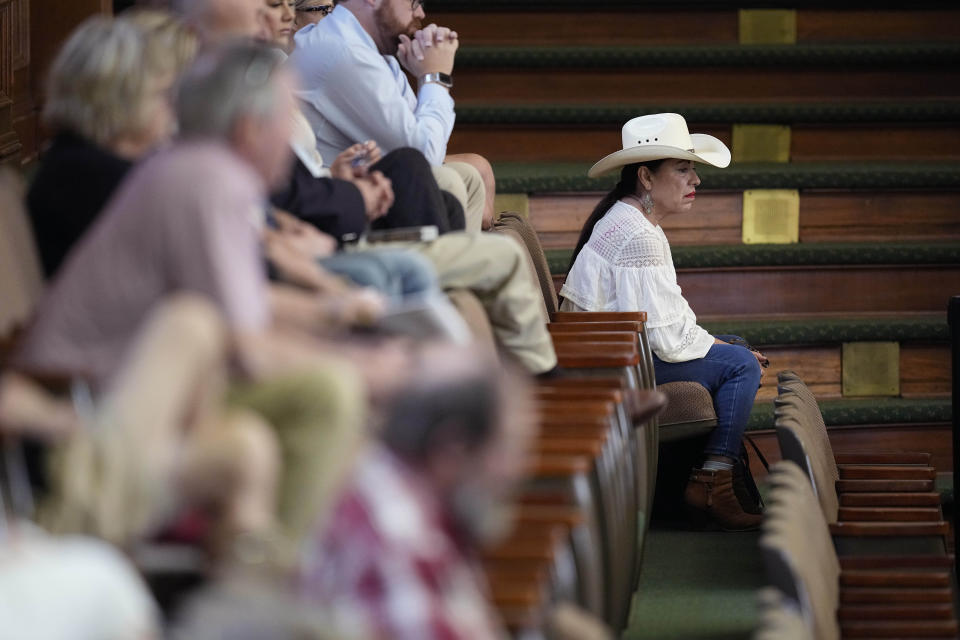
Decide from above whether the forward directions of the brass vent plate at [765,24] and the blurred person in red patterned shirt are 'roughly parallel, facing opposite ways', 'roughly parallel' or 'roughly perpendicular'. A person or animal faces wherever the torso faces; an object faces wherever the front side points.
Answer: roughly perpendicular

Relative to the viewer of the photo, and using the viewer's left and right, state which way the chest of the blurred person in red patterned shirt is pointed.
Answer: facing to the right of the viewer

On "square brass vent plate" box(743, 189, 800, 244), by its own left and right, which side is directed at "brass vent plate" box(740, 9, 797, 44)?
back

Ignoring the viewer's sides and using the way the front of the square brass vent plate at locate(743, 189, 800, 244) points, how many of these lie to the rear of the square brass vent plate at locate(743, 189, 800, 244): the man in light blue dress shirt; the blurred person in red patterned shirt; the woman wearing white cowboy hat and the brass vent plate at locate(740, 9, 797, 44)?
1

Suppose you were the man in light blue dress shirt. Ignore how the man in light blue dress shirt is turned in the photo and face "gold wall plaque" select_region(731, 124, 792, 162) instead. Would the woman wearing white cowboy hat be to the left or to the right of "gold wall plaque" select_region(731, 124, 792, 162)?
right

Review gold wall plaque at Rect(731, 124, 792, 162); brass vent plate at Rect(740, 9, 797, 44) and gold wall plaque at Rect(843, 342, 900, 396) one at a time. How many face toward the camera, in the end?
3

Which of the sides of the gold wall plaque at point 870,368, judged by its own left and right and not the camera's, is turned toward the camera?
front

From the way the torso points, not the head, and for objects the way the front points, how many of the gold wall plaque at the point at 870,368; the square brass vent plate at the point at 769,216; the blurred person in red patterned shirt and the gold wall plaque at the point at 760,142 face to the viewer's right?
1

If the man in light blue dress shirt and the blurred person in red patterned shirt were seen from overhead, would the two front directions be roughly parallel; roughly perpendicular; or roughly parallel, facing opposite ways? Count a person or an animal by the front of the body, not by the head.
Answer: roughly parallel

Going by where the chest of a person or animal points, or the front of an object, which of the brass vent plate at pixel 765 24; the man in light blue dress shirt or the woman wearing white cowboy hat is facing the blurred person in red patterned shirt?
the brass vent plate

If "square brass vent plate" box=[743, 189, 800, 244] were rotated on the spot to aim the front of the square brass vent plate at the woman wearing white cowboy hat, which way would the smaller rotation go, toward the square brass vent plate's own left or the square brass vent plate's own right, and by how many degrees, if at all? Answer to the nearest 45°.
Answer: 0° — it already faces them

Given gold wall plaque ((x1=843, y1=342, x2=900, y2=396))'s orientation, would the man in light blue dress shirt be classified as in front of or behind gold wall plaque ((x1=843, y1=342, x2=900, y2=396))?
in front

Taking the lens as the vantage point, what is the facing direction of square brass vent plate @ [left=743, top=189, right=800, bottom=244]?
facing the viewer

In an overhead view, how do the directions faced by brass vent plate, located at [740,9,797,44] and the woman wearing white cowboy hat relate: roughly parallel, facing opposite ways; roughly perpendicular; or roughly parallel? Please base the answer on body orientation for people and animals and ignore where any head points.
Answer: roughly perpendicular

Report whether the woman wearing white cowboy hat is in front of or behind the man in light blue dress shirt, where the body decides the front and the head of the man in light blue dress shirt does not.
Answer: in front

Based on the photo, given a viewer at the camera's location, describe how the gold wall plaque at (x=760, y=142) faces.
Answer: facing the viewer
